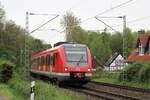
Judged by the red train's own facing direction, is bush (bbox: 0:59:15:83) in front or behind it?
behind

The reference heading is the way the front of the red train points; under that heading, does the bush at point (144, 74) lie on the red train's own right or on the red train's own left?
on the red train's own left

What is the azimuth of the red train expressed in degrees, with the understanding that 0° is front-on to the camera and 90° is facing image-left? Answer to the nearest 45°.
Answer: approximately 315°

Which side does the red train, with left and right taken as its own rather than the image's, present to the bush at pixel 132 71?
left
